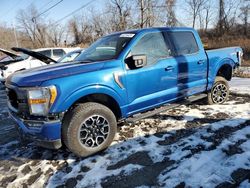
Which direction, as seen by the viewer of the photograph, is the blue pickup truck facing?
facing the viewer and to the left of the viewer

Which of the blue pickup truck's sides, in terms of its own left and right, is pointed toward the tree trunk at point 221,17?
back

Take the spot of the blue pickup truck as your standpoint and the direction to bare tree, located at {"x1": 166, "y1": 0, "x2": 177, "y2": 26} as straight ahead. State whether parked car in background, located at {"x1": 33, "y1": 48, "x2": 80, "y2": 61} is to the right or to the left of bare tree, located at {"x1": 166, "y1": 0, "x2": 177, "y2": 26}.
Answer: left

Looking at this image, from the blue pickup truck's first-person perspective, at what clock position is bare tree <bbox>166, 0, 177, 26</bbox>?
The bare tree is roughly at 5 o'clock from the blue pickup truck.

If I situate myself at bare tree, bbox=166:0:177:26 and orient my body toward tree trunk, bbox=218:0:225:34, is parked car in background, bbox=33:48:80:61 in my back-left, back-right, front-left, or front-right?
back-right

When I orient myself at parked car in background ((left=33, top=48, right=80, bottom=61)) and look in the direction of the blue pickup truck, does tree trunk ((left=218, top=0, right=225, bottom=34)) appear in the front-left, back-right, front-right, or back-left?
back-left

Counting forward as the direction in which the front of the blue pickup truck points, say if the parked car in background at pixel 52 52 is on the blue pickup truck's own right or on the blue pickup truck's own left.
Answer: on the blue pickup truck's own right
